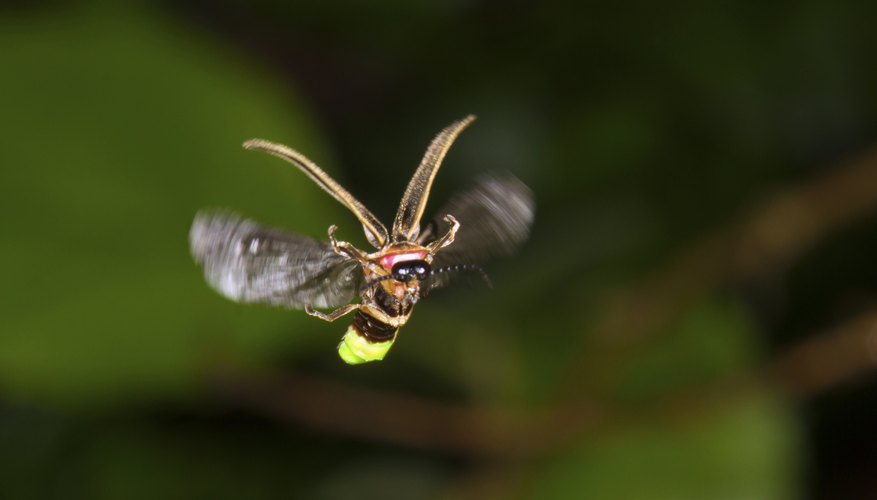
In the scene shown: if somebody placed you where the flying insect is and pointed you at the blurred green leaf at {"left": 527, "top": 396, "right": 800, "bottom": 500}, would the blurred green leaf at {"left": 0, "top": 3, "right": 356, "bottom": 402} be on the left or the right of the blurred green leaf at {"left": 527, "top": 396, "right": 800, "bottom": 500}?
left

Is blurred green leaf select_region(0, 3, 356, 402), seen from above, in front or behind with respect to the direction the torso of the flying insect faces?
behind

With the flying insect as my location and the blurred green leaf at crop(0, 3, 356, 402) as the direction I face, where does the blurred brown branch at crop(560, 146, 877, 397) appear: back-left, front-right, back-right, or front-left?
front-right

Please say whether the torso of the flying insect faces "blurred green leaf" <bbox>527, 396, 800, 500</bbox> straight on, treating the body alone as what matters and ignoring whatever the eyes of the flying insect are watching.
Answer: no

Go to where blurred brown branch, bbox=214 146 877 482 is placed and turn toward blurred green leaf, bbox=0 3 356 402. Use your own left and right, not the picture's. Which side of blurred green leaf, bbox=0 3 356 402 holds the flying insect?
left

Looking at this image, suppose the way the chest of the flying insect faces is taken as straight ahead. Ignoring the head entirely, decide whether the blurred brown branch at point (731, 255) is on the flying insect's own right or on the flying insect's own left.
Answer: on the flying insect's own left

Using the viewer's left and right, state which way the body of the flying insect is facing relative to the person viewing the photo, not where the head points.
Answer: facing the viewer and to the right of the viewer
